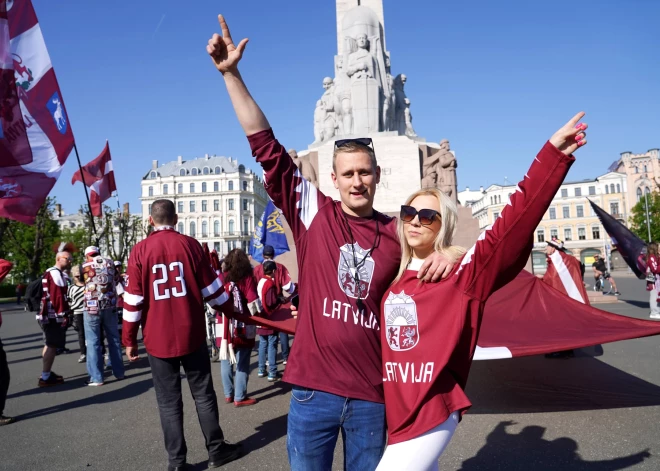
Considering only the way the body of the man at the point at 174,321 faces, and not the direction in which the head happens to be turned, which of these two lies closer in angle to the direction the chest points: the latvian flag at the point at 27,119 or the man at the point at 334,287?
the latvian flag

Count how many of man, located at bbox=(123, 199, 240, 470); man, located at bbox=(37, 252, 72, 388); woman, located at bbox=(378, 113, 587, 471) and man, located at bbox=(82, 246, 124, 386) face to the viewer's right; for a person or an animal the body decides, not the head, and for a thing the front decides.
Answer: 1

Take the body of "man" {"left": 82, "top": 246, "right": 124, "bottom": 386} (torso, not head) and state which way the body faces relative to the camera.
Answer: away from the camera

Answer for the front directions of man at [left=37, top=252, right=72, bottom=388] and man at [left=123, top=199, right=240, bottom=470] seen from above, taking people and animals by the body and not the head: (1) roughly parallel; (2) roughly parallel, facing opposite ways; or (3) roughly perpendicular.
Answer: roughly perpendicular

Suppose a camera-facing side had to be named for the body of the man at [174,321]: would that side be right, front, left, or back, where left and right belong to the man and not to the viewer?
back

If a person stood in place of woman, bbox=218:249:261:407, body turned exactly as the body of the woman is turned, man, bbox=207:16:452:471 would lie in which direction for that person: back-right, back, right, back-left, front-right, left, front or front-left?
back-right

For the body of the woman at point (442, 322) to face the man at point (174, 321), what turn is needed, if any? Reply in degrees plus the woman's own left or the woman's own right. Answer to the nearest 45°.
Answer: approximately 90° to the woman's own right

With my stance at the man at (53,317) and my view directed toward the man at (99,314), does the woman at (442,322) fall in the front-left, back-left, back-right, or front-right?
front-right

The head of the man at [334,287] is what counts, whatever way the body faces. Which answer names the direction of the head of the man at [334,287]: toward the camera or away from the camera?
toward the camera

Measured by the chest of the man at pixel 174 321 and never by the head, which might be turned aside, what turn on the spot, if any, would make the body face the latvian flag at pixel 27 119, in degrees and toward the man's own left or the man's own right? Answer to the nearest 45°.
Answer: approximately 45° to the man's own left

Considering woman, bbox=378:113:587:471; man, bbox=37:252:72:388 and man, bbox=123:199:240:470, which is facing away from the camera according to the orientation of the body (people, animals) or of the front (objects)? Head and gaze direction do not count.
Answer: man, bbox=123:199:240:470

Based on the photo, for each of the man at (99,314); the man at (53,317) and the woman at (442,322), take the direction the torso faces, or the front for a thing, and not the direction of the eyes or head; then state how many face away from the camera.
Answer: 1

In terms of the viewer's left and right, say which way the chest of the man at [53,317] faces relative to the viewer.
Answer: facing to the right of the viewer

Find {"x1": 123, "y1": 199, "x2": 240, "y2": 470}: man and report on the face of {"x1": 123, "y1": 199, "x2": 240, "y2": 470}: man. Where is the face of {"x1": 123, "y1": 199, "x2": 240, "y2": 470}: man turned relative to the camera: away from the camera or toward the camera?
away from the camera
